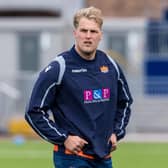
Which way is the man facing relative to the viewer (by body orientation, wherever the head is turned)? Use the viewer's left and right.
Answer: facing the viewer and to the right of the viewer

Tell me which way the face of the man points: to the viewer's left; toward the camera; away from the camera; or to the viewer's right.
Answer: toward the camera
